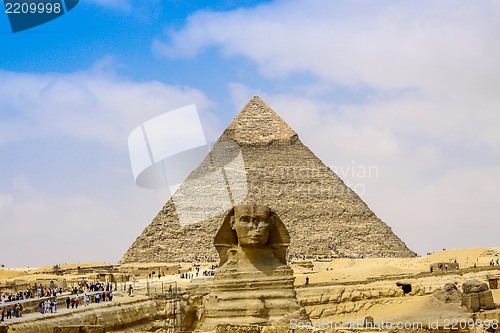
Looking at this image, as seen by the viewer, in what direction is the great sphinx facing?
toward the camera

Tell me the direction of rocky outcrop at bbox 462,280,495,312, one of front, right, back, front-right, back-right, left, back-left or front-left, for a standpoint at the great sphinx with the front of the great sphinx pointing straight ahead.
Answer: left

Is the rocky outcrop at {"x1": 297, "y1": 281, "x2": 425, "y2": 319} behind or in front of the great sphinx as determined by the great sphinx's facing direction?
behind

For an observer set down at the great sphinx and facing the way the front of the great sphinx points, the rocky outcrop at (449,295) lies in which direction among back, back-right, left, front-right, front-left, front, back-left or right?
back-left
